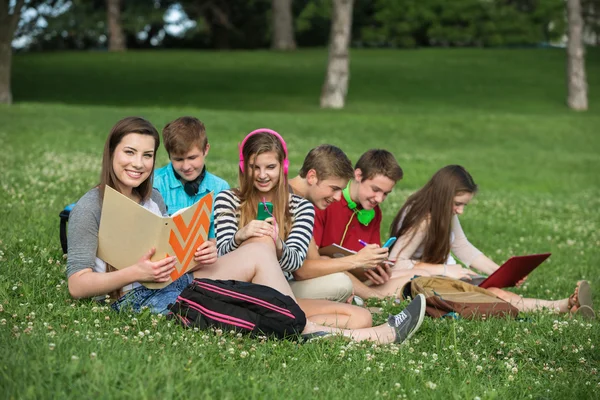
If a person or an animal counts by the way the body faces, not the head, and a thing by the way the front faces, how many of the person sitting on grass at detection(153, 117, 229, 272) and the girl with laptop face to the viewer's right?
1

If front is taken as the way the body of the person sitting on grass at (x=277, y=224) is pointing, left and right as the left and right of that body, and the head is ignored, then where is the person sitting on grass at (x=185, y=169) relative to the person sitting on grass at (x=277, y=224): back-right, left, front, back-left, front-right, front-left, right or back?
back-right

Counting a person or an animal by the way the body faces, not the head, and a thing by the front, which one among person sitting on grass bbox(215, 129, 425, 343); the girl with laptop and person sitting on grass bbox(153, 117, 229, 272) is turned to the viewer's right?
the girl with laptop

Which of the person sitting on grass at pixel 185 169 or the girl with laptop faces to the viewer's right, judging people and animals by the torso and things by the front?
the girl with laptop

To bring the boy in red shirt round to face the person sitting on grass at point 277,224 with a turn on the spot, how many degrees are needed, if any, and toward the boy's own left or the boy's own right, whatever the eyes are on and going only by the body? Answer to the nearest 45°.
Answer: approximately 90° to the boy's own right

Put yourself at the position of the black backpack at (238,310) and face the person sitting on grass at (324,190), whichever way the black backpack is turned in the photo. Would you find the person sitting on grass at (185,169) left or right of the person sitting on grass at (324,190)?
left

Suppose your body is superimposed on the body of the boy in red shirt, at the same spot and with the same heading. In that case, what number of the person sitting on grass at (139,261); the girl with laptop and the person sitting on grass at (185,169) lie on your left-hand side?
1

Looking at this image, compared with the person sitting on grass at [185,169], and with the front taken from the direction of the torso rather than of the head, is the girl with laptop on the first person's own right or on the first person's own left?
on the first person's own left

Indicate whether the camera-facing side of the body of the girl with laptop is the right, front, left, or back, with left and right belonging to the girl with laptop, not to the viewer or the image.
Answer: right

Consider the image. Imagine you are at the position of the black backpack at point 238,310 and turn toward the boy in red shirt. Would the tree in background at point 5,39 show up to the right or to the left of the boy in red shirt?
left
